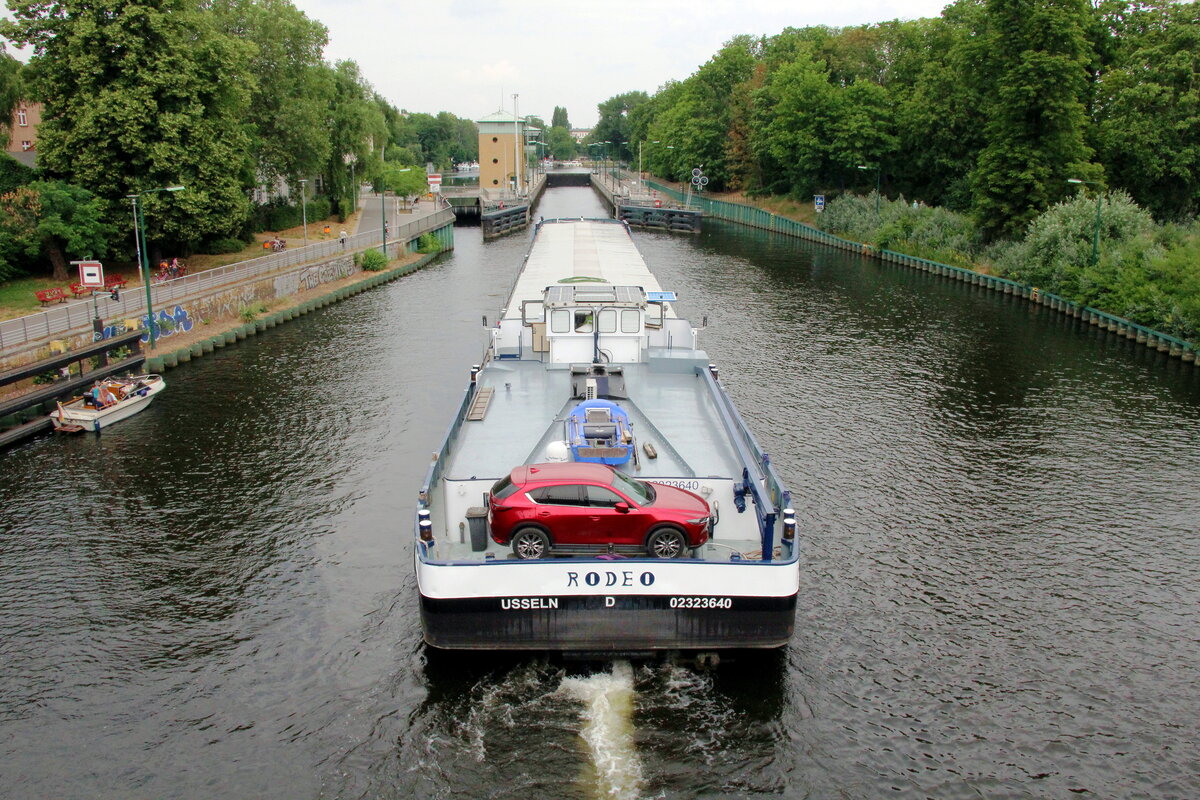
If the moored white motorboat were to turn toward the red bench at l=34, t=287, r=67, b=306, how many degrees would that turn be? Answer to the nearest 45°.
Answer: approximately 45° to its left

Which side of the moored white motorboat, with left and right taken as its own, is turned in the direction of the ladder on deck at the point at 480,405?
right

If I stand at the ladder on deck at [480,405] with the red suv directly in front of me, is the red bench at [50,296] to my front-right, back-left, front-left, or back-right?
back-right

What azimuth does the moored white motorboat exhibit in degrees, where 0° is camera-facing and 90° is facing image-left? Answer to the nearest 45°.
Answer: approximately 225°

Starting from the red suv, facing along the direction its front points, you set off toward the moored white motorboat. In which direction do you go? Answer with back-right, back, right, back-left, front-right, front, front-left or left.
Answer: back-left

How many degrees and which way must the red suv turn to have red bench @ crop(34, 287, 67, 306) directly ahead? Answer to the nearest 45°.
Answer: approximately 135° to its left

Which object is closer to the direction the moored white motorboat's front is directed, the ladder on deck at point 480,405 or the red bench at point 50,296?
the red bench

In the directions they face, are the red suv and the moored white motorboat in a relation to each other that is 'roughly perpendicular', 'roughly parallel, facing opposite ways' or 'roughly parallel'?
roughly perpendicular

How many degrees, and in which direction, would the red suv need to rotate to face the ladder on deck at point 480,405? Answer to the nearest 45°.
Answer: approximately 90° to its left

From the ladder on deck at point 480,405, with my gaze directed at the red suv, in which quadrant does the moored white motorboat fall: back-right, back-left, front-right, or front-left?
back-right

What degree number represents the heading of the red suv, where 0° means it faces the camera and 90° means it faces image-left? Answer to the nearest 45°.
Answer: approximately 270°
